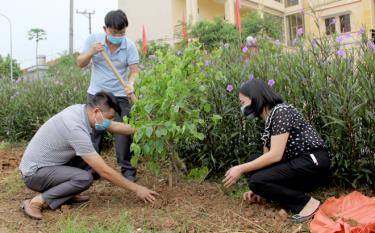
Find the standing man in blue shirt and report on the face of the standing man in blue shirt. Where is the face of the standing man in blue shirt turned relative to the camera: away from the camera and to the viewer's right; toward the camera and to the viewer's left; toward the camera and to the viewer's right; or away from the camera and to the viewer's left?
toward the camera and to the viewer's right

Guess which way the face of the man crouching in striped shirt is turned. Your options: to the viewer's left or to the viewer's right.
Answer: to the viewer's right

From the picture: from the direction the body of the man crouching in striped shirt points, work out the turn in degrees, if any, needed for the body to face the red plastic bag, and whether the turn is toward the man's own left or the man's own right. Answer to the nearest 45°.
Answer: approximately 45° to the man's own right

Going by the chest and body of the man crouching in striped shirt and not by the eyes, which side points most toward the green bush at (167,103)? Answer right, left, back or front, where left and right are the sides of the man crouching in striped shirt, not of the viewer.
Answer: front

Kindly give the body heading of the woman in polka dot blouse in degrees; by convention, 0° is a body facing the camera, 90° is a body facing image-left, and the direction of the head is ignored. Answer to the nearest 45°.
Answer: approximately 90°

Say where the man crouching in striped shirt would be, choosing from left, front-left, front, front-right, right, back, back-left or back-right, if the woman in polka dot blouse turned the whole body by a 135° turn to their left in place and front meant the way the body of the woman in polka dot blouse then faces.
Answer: back-right

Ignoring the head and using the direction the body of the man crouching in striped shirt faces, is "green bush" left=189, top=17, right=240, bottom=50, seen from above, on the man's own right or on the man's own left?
on the man's own left

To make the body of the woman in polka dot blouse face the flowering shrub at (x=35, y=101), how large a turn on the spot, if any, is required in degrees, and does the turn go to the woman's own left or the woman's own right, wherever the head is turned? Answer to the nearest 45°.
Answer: approximately 45° to the woman's own right

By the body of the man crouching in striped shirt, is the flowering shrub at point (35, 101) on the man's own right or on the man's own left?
on the man's own left

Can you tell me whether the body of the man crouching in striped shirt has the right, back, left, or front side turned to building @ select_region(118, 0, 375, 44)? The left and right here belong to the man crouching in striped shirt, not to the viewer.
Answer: left

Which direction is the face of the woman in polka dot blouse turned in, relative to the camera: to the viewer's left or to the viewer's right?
to the viewer's left

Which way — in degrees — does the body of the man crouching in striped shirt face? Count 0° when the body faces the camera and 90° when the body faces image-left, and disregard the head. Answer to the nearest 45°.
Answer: approximately 270°

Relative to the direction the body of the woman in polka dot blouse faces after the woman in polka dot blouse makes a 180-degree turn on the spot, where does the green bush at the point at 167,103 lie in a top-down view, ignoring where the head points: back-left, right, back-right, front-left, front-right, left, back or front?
back
